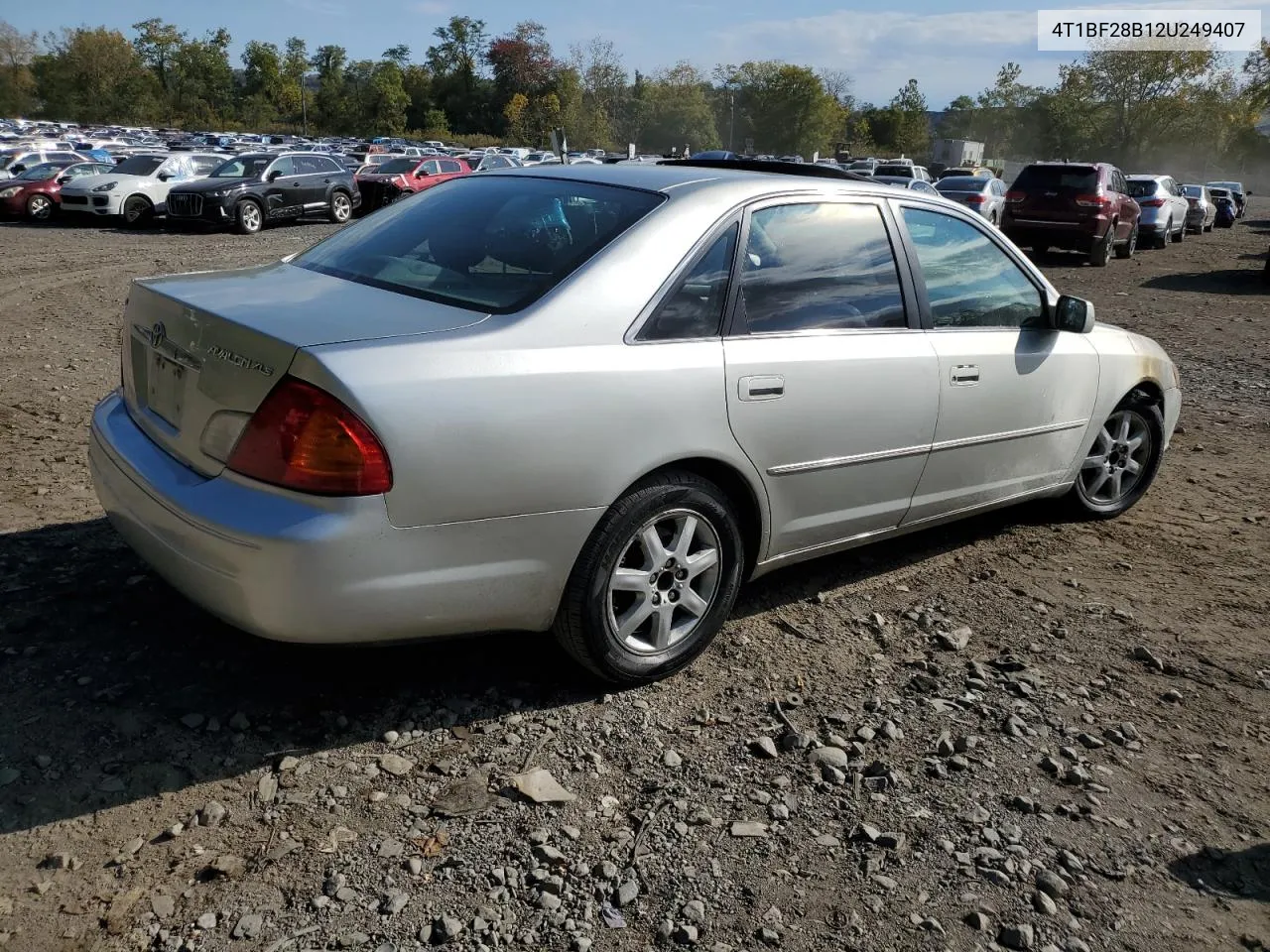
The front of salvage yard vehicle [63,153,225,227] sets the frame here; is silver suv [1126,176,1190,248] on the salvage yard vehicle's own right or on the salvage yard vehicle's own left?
on the salvage yard vehicle's own left

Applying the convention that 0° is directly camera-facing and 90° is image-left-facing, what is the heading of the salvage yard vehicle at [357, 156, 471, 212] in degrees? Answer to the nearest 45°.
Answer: approximately 45°

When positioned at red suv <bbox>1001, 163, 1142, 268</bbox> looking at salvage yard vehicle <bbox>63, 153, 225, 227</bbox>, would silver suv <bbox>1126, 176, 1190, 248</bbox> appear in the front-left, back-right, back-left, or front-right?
back-right

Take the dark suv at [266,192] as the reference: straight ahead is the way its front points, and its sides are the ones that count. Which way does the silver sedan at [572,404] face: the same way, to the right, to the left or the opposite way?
the opposite way

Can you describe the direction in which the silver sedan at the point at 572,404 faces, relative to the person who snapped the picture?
facing away from the viewer and to the right of the viewer

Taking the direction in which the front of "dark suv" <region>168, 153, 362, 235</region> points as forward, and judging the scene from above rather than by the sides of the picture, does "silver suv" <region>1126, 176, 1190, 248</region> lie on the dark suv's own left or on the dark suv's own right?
on the dark suv's own left

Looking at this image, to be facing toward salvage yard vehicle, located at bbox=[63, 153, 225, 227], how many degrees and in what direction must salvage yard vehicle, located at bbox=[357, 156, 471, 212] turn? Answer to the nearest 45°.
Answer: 0° — it already faces it

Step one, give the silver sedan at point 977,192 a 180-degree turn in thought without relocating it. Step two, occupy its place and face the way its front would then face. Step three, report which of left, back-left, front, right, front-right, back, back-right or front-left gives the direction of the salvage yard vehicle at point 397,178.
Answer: front-right

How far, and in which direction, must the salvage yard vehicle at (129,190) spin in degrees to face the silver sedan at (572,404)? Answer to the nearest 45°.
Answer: approximately 45° to its left

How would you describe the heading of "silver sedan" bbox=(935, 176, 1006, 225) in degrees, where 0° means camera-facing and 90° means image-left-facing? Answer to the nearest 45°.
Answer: approximately 225°

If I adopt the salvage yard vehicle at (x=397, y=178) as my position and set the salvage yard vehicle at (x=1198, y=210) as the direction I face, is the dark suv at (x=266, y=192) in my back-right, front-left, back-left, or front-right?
back-right
